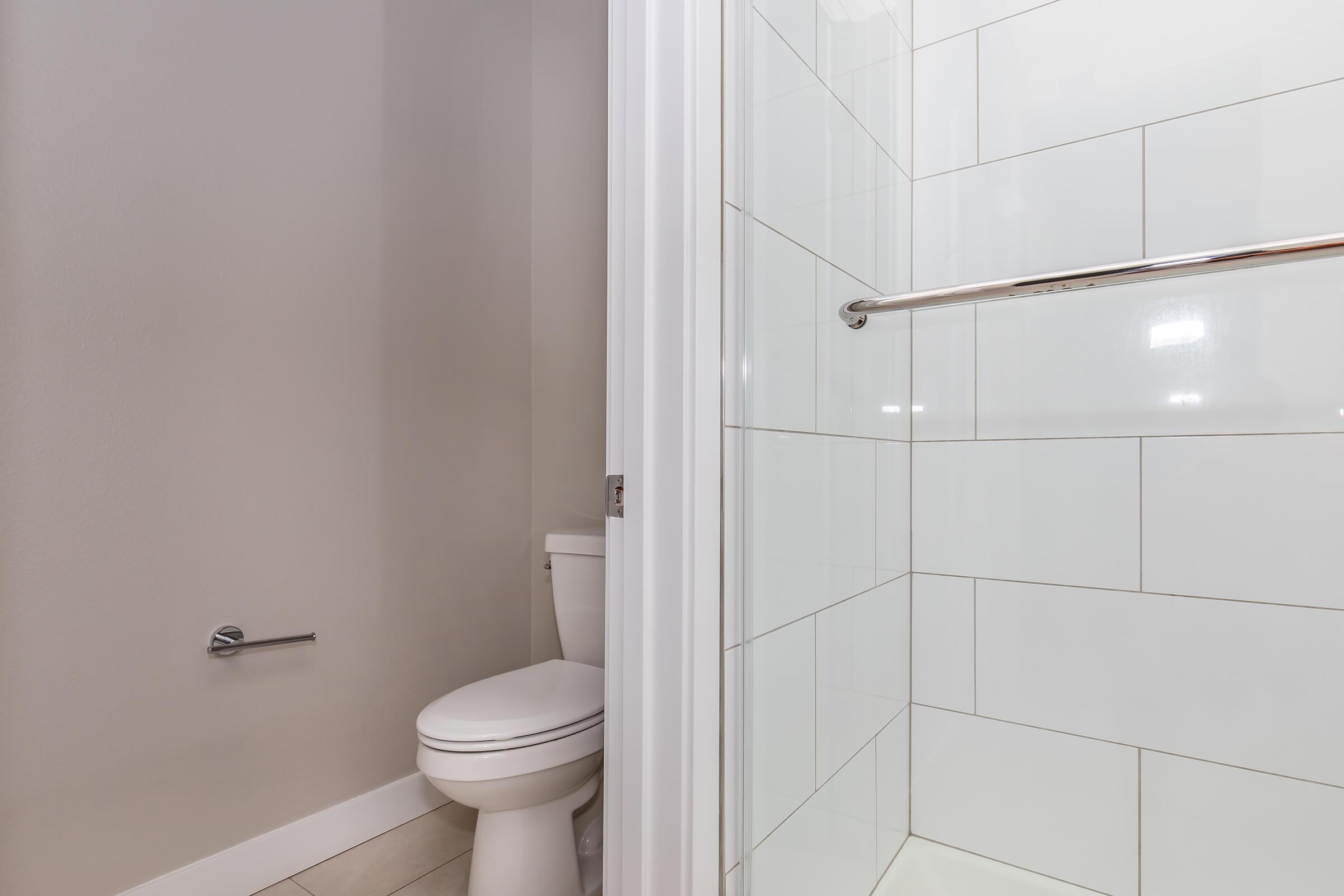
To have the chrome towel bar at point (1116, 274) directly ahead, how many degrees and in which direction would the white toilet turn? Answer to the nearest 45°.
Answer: approximately 90° to its left

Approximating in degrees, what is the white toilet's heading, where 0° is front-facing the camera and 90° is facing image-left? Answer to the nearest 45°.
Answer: approximately 45°

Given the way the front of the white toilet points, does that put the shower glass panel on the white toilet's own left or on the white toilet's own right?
on the white toilet's own left
